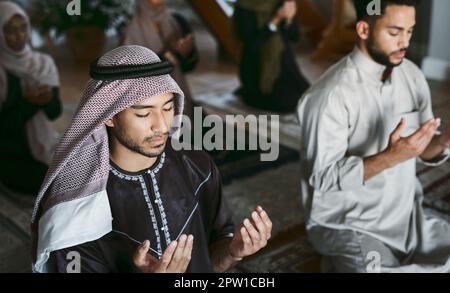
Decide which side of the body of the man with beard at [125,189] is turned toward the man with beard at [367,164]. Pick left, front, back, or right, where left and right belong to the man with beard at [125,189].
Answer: left

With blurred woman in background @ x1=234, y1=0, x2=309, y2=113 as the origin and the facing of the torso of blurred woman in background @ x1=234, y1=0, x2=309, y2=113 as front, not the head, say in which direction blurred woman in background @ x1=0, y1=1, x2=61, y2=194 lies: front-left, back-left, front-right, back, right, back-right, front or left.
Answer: right

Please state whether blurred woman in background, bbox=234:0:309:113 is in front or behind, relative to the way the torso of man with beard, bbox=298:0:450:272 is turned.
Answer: behind

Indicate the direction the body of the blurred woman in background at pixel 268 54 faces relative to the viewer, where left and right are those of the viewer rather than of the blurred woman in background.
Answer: facing the viewer and to the right of the viewer

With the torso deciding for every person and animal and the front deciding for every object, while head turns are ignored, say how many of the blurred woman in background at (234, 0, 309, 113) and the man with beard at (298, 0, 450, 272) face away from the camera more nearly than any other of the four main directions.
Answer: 0

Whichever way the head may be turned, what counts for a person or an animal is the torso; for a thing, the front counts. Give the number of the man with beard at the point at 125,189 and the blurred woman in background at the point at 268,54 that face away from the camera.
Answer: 0
